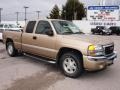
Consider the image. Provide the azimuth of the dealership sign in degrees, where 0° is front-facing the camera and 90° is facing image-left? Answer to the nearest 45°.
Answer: approximately 0°

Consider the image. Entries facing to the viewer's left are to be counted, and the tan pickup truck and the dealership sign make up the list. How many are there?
0

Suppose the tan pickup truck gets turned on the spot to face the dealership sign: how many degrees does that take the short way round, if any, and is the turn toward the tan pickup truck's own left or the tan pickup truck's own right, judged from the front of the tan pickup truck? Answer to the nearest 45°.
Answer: approximately 135° to the tan pickup truck's own left

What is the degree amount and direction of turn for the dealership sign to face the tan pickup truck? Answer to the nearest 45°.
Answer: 0° — it already faces it
